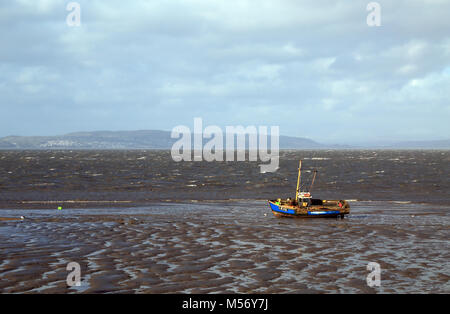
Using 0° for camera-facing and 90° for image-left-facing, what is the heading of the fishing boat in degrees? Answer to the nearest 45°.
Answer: approximately 90°
